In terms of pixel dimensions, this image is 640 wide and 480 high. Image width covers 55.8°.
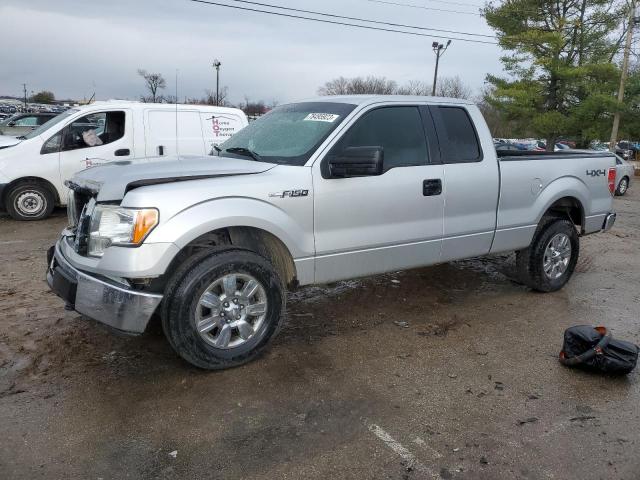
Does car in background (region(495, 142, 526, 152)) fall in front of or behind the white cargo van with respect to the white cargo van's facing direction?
behind

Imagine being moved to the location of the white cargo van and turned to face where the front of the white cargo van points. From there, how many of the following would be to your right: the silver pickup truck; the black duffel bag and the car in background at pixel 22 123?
1

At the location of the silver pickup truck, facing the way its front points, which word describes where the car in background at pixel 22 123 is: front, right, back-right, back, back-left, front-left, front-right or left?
right

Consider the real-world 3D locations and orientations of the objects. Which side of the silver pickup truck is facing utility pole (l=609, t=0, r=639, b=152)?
back

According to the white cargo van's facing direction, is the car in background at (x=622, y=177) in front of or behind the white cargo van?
behind

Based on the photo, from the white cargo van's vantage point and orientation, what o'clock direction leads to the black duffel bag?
The black duffel bag is roughly at 8 o'clock from the white cargo van.

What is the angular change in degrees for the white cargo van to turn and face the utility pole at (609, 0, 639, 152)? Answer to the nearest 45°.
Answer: approximately 135° to its right

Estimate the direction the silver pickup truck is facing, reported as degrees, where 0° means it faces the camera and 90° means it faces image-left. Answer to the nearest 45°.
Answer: approximately 45°

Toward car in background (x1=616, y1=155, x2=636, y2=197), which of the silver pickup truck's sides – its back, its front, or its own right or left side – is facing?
back

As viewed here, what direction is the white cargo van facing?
to the viewer's left

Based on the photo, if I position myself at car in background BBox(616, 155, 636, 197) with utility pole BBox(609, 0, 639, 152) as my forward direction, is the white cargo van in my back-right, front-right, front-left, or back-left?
back-left
